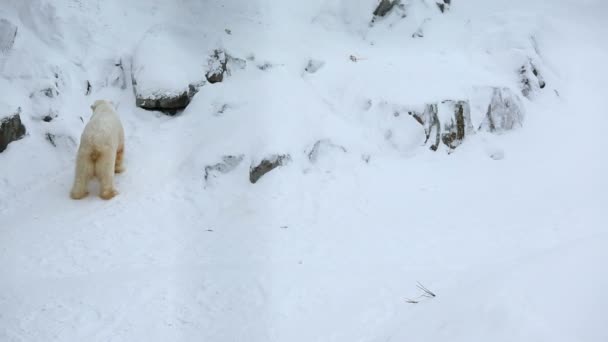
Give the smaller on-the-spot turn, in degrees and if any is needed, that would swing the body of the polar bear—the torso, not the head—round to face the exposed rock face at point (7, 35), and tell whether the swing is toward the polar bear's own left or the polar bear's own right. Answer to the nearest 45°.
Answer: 0° — it already faces it

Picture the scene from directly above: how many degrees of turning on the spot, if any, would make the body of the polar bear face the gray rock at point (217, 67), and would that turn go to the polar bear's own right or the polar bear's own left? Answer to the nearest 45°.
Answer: approximately 45° to the polar bear's own right

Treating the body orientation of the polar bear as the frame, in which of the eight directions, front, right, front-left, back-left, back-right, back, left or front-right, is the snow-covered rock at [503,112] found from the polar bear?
right

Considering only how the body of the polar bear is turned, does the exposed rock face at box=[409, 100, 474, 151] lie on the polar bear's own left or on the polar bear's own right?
on the polar bear's own right

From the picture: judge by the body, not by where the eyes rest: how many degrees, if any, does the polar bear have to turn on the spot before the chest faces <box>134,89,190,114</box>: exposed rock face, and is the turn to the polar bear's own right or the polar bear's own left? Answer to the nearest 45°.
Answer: approximately 45° to the polar bear's own right

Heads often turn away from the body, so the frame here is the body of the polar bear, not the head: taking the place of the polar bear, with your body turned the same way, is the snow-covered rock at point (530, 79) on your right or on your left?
on your right

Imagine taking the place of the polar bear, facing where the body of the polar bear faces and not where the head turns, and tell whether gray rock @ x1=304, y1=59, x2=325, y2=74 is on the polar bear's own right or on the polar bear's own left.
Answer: on the polar bear's own right

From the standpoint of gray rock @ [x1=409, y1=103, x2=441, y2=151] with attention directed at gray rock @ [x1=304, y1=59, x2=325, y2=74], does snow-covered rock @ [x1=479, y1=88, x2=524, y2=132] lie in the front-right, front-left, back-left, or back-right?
back-right

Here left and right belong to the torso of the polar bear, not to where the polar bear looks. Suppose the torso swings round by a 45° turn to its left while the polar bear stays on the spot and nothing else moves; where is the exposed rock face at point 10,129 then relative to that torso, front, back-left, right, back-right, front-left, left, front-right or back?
front

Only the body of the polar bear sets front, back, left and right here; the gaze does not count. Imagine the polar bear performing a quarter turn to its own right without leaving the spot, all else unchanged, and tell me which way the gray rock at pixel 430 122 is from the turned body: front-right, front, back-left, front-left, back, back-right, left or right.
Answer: front

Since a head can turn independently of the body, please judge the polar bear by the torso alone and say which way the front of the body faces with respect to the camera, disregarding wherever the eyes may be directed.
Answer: away from the camera

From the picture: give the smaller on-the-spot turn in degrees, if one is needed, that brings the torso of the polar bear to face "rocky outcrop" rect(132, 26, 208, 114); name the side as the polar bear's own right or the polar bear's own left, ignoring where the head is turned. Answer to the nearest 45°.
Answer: approximately 45° to the polar bear's own right
